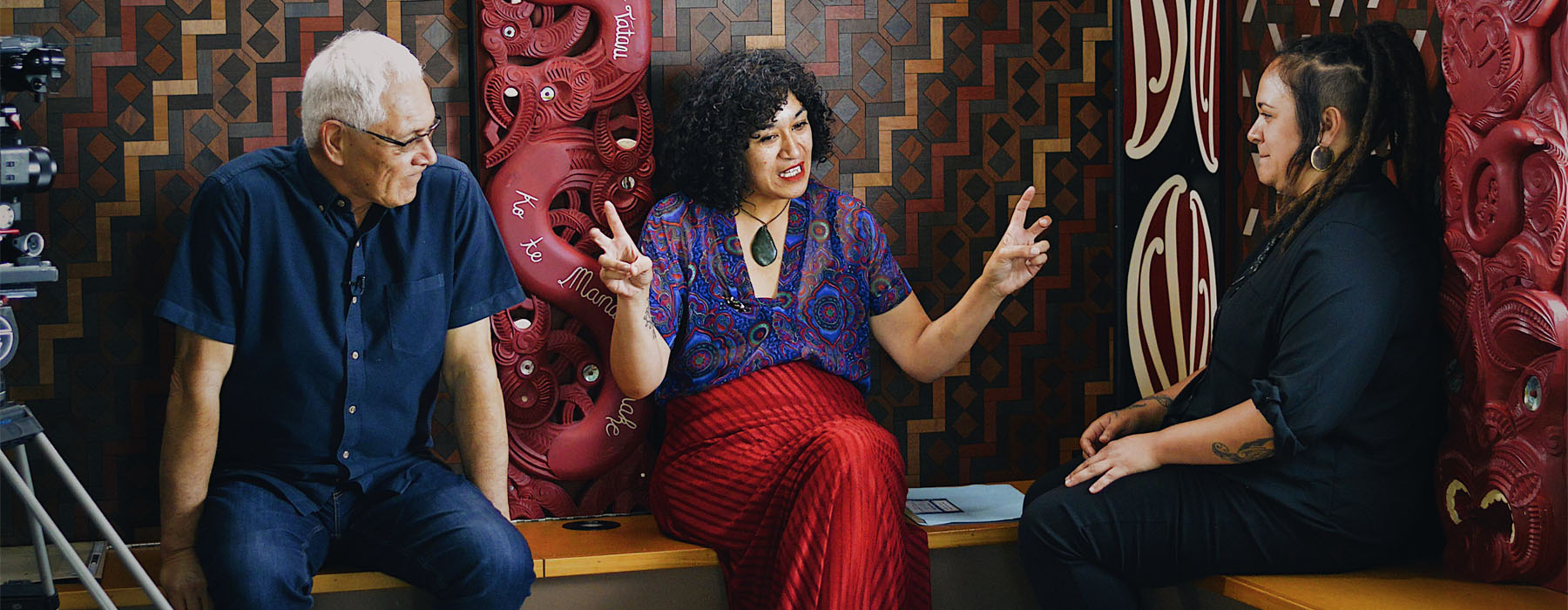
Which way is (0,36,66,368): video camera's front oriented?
to the viewer's right

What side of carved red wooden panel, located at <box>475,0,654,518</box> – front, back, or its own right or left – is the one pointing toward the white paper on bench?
left

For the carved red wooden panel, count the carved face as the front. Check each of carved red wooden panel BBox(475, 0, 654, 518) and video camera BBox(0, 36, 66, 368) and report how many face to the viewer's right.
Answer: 1

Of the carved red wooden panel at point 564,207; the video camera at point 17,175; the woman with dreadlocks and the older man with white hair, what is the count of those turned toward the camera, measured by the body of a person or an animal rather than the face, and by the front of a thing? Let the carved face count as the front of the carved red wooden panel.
2

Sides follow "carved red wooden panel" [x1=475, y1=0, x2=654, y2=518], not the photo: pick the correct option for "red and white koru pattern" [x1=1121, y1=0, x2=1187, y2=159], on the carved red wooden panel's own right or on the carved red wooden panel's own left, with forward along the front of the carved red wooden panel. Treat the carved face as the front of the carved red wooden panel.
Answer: on the carved red wooden panel's own left

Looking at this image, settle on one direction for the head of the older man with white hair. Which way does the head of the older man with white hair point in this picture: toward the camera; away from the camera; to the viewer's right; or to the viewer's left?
to the viewer's right

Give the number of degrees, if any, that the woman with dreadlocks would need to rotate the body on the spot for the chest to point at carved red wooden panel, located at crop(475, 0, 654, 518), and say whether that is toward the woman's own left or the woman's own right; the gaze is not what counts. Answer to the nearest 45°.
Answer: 0° — they already face it

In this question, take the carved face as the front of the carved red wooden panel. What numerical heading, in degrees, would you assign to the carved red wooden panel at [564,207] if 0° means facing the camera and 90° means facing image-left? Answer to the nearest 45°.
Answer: approximately 0°

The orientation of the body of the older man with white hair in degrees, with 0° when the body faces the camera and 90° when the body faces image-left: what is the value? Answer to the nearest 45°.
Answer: approximately 0°

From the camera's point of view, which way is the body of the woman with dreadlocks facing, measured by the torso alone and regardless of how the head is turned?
to the viewer's left

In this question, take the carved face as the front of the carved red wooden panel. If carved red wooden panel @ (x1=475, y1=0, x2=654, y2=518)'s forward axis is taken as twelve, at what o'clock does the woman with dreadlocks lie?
The woman with dreadlocks is roughly at 10 o'clock from the carved red wooden panel.
